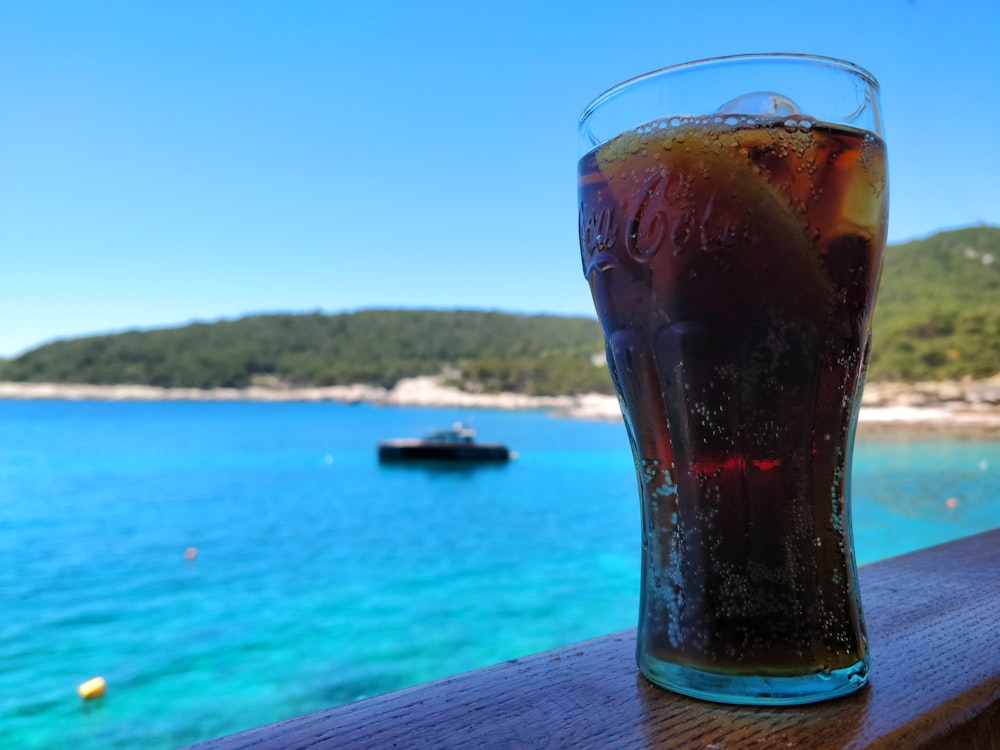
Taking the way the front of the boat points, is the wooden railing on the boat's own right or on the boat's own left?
on the boat's own left

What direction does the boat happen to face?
to the viewer's left

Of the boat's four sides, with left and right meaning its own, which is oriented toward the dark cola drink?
left
